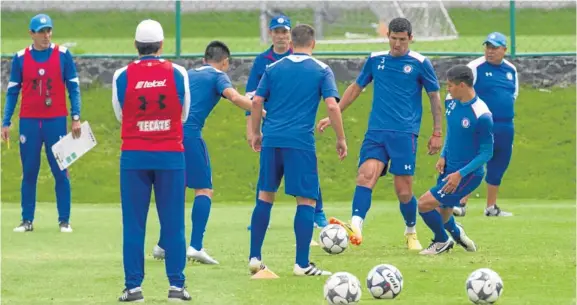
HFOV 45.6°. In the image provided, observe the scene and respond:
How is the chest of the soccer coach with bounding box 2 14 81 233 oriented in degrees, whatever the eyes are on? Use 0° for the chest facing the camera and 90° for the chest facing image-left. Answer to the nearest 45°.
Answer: approximately 0°

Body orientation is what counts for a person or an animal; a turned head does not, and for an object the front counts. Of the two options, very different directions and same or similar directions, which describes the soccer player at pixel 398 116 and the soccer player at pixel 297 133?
very different directions

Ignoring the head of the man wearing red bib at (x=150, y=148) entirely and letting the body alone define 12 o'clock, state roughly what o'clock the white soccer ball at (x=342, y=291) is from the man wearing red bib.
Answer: The white soccer ball is roughly at 4 o'clock from the man wearing red bib.

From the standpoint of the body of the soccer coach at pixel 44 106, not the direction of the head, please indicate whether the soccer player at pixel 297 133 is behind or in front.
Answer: in front

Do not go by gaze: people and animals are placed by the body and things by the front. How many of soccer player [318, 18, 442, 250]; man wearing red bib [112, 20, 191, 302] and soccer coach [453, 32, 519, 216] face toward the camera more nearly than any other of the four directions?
2

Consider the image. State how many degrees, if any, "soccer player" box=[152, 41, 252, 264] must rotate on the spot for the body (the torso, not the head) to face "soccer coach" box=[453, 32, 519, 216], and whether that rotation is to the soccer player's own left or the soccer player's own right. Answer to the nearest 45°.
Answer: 0° — they already face them

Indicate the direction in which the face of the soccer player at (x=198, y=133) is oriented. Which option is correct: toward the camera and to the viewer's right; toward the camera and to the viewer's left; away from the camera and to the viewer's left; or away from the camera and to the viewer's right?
away from the camera and to the viewer's right

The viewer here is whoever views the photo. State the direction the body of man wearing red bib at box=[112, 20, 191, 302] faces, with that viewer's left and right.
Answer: facing away from the viewer

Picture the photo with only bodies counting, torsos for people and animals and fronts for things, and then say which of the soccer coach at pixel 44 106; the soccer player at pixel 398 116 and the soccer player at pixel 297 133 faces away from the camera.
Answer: the soccer player at pixel 297 133
